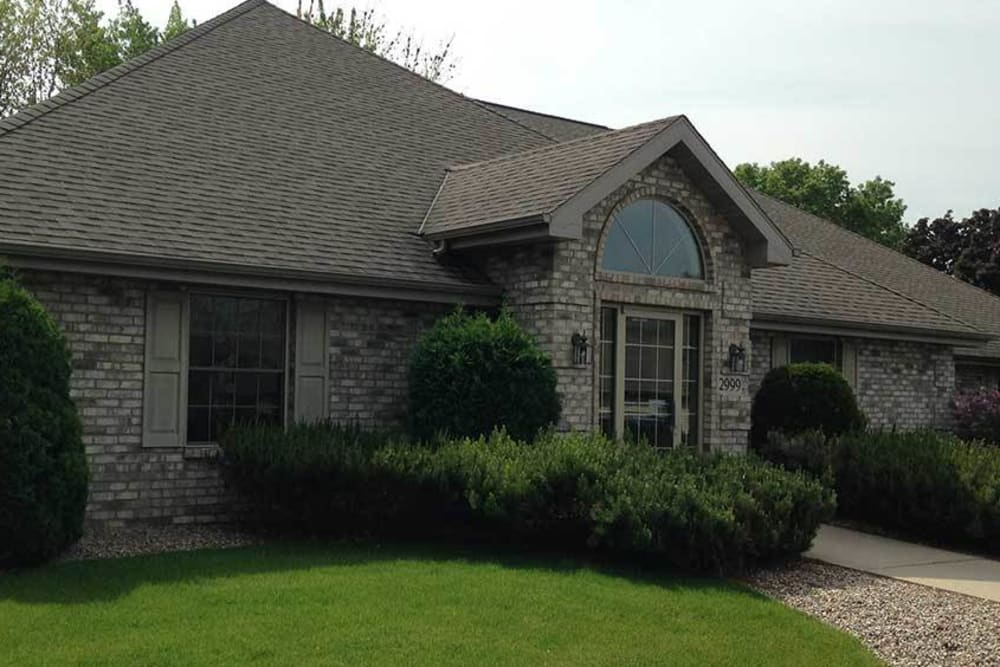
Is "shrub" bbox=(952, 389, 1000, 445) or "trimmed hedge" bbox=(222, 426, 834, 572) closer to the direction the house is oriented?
the trimmed hedge

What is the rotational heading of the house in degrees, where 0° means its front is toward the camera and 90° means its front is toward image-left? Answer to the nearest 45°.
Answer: approximately 315°

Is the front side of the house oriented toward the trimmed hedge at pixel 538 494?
yes

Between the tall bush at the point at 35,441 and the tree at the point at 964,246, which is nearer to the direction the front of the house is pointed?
the tall bush

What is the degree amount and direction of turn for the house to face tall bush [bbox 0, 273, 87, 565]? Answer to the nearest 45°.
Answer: approximately 45° to its right

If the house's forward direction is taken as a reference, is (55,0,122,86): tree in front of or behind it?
behind

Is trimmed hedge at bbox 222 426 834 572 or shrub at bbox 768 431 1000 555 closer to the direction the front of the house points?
the trimmed hedge

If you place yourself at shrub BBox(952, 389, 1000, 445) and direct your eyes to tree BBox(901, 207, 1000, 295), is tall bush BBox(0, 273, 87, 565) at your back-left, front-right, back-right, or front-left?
back-left

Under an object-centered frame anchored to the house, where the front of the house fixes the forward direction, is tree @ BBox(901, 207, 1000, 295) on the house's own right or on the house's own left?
on the house's own left

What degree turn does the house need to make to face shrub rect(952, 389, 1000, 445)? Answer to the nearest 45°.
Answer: approximately 90° to its left
